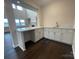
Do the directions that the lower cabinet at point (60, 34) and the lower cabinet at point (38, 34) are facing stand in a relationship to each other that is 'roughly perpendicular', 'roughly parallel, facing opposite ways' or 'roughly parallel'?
roughly perpendicular

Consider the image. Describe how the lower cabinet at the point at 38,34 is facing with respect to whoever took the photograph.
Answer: facing the viewer and to the right of the viewer

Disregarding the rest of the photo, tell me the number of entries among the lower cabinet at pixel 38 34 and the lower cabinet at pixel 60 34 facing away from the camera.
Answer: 0
